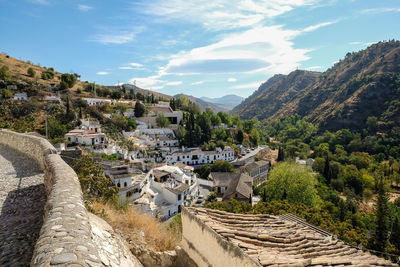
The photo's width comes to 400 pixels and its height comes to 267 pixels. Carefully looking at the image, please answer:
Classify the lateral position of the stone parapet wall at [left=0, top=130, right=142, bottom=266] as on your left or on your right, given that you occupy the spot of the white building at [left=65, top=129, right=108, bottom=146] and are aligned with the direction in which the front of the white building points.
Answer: on your right

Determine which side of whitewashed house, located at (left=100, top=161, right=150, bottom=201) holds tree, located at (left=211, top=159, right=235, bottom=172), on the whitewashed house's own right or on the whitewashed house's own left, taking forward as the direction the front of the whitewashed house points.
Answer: on the whitewashed house's own left

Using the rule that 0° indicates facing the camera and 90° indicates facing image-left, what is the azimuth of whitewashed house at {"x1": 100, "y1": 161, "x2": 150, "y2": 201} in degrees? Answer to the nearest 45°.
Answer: approximately 315°

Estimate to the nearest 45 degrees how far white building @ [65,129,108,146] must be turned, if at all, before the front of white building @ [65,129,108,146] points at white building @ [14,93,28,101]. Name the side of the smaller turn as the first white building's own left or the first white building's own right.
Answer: approximately 180°

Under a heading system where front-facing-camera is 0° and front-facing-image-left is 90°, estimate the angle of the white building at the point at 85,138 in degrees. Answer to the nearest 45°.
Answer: approximately 315°

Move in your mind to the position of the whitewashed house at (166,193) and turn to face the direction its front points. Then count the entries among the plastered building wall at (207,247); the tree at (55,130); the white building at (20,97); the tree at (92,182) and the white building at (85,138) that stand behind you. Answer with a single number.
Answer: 3
